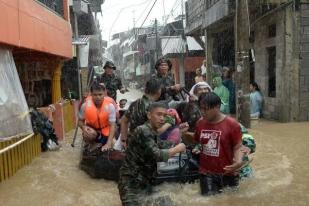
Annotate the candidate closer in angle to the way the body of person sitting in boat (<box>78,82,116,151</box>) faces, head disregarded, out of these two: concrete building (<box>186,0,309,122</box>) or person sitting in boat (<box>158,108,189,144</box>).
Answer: the person sitting in boat

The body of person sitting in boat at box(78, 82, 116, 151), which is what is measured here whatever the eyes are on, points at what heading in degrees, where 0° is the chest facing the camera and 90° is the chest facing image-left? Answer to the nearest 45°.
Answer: approximately 0°

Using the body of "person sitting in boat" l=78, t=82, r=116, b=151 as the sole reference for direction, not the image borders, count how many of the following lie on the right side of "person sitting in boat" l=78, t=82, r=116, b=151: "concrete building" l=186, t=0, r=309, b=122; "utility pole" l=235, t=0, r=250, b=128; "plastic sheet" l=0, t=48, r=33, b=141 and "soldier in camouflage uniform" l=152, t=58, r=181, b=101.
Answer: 1

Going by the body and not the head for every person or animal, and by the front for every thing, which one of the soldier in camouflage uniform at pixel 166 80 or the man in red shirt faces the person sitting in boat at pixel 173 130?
the soldier in camouflage uniform

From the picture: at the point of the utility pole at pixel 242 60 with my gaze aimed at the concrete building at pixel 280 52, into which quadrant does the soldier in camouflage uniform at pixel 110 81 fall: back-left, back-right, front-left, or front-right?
back-left

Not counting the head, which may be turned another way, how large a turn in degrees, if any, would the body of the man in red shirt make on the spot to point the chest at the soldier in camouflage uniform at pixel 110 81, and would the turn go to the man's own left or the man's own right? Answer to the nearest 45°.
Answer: approximately 90° to the man's own right

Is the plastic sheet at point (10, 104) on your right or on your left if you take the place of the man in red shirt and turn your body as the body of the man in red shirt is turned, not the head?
on your right

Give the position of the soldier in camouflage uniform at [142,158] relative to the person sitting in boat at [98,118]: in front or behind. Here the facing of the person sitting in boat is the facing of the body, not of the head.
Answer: in front

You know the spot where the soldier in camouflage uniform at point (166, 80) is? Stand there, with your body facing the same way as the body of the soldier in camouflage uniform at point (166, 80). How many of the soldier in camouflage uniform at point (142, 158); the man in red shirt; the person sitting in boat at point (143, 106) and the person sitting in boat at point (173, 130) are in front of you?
4

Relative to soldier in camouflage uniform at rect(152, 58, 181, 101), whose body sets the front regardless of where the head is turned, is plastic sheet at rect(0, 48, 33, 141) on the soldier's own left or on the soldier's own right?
on the soldier's own right
